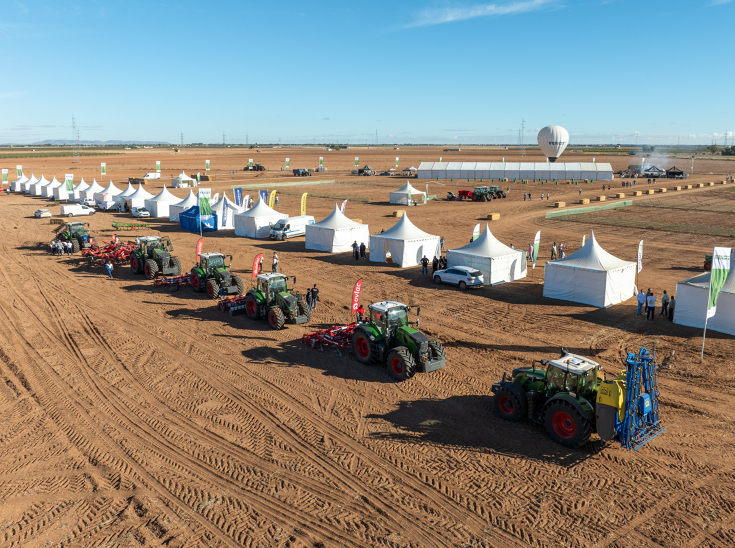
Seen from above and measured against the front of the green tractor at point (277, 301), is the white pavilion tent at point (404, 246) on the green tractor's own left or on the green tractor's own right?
on the green tractor's own left

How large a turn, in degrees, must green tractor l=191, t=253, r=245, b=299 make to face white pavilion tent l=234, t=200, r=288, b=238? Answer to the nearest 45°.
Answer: approximately 135° to its left

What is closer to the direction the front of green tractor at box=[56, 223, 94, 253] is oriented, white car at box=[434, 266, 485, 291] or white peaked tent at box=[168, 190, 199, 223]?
the white car

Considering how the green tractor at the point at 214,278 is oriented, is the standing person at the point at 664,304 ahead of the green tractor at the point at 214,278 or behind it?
ahead

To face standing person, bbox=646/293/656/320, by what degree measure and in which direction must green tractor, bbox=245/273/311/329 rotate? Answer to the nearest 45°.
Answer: approximately 45° to its left

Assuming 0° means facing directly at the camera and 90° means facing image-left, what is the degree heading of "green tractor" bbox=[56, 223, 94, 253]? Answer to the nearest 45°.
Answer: approximately 315°

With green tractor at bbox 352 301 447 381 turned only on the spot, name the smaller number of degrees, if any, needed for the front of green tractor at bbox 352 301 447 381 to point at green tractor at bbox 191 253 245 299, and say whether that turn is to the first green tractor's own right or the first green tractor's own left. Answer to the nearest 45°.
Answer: approximately 180°

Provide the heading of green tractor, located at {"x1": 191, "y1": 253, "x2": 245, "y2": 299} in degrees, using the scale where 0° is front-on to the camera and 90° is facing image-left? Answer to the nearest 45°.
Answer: approximately 315°

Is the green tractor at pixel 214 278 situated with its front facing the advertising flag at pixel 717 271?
yes

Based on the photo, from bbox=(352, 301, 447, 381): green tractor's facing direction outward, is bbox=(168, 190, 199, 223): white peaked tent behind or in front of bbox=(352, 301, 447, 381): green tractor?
behind

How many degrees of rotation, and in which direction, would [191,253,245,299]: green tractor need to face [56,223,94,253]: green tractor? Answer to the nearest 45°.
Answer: approximately 180°
